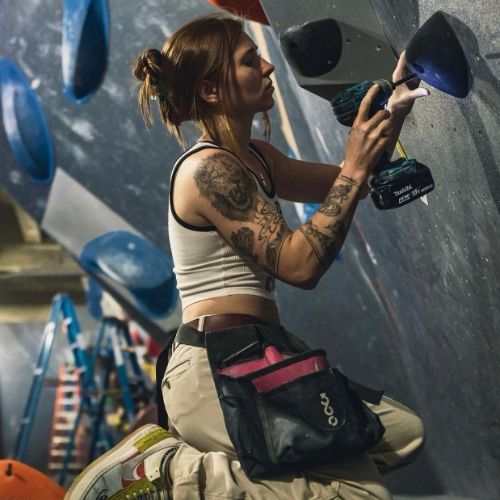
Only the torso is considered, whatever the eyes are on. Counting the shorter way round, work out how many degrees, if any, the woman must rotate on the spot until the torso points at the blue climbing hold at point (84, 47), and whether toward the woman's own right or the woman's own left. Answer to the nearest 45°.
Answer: approximately 90° to the woman's own left

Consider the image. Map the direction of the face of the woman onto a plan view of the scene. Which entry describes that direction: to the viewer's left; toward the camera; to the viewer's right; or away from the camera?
to the viewer's right

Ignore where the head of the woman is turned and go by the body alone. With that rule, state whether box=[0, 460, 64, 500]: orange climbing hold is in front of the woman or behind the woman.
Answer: behind

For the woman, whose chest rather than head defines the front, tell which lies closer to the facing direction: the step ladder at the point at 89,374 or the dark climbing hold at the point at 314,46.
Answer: the dark climbing hold

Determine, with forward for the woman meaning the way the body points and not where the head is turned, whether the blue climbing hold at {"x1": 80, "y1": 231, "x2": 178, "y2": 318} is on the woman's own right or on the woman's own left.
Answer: on the woman's own left

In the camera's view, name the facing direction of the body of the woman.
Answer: to the viewer's right

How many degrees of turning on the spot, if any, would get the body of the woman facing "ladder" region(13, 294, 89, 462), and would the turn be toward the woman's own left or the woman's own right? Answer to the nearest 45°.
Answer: approximately 90° to the woman's own left

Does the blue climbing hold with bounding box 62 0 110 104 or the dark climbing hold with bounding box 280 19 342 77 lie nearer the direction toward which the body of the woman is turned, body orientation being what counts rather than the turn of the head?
the dark climbing hold

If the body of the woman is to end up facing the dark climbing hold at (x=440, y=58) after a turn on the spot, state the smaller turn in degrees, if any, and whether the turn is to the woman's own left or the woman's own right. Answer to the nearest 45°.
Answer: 0° — they already face it

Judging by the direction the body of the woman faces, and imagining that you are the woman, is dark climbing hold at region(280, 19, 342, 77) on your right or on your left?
on your left

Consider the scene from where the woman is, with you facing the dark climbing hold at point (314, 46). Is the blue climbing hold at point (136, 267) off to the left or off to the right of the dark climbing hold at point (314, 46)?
left
